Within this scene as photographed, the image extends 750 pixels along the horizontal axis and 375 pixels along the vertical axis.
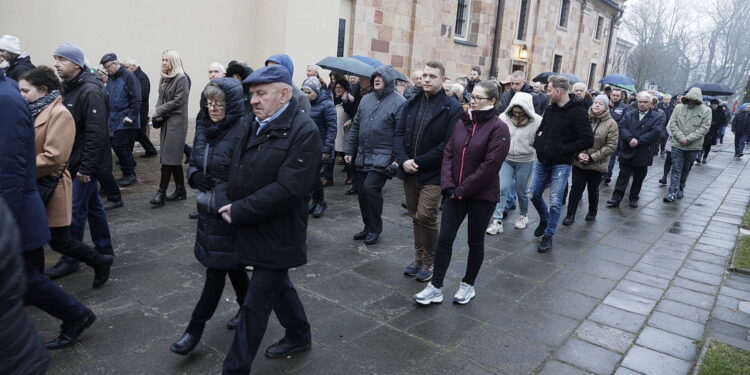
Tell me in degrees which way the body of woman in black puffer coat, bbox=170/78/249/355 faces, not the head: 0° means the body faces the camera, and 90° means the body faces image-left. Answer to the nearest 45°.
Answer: approximately 45°

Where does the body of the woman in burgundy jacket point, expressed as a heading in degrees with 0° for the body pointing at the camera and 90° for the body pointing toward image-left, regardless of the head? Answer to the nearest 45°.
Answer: approximately 45°

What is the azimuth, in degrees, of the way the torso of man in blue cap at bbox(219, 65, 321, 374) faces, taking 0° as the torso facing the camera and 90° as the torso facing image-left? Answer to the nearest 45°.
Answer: approximately 45°
